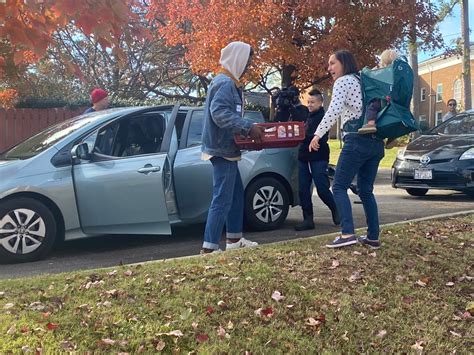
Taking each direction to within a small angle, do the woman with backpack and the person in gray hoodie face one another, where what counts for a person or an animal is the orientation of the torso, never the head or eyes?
yes

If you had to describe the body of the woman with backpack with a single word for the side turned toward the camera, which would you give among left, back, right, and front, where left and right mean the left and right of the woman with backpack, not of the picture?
left

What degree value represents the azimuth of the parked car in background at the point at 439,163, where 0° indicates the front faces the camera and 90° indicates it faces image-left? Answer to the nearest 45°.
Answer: approximately 45°

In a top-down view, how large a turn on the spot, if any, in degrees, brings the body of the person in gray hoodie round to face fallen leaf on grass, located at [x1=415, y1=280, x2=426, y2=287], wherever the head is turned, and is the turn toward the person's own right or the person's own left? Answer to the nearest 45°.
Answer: approximately 45° to the person's own right

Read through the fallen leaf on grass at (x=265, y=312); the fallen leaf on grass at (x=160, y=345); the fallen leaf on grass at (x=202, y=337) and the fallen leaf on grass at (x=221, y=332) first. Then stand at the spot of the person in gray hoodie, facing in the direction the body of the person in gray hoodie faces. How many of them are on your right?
4

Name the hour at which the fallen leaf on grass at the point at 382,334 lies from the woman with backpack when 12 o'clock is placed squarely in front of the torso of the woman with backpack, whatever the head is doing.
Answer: The fallen leaf on grass is roughly at 9 o'clock from the woman with backpack.

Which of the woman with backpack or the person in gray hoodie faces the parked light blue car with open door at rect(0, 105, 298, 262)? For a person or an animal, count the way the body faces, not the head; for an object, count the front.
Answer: the woman with backpack

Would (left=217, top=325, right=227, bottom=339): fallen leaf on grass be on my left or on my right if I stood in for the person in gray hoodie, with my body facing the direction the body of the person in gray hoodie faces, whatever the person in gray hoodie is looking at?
on my right

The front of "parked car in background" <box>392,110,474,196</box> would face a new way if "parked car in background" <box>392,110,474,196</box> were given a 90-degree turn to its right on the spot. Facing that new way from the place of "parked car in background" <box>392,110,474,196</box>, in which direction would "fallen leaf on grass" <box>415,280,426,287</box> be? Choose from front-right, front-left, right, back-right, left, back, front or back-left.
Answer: back-left

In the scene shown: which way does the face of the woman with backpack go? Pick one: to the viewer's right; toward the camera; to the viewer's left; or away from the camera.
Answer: to the viewer's left

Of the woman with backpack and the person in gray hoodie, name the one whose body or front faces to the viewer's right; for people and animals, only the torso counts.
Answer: the person in gray hoodie

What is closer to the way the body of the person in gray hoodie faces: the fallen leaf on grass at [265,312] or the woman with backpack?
the woman with backpack

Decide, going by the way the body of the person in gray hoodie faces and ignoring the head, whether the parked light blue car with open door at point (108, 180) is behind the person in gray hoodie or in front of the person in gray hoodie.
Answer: behind

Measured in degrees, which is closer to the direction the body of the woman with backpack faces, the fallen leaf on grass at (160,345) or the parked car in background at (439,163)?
the fallen leaf on grass

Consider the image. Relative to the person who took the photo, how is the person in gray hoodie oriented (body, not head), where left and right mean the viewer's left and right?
facing to the right of the viewer

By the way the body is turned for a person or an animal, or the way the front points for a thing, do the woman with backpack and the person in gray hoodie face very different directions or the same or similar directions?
very different directions

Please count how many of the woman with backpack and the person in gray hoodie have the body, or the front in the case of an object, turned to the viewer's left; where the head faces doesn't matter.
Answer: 1
